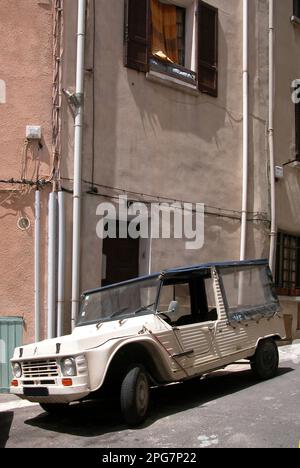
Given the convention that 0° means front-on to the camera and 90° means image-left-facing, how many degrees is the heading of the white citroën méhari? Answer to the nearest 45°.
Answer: approximately 45°

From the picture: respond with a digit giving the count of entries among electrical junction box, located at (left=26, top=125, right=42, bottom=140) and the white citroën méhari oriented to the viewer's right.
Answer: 0

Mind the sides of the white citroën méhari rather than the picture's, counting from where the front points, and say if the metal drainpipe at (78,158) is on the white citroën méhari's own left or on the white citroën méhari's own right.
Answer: on the white citroën méhari's own right

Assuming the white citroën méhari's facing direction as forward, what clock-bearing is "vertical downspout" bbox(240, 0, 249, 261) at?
The vertical downspout is roughly at 5 o'clock from the white citroën méhari.

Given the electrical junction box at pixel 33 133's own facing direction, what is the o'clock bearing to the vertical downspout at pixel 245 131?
The vertical downspout is roughly at 8 o'clock from the electrical junction box.

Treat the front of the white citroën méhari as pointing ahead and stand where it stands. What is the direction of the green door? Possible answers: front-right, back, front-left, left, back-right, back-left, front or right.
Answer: right

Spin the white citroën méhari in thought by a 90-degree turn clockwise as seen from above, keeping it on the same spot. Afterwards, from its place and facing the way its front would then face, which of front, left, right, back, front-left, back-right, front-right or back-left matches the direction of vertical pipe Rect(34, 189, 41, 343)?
front

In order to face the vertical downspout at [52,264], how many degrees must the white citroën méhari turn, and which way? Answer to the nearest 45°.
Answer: approximately 90° to its right
